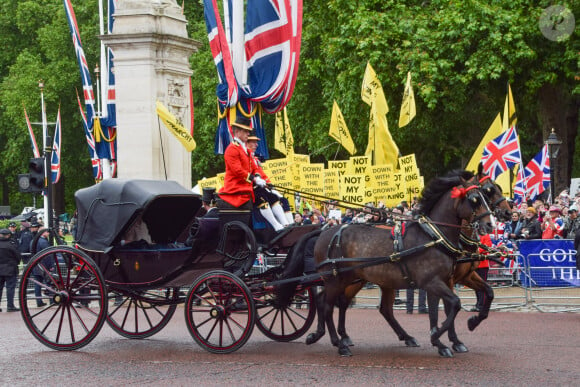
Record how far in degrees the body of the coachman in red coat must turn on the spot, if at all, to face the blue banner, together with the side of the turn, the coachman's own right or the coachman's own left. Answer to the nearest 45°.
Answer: approximately 45° to the coachman's own left

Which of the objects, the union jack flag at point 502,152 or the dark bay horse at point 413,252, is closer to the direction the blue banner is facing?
the dark bay horse

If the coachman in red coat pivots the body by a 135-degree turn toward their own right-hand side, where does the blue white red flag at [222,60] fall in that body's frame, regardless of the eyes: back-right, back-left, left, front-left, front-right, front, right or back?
back-right

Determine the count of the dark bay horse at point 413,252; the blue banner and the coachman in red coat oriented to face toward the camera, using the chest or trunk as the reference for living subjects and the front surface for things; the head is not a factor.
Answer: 1

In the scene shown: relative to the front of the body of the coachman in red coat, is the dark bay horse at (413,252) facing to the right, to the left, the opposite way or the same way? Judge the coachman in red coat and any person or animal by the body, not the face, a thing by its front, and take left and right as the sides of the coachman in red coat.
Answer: the same way

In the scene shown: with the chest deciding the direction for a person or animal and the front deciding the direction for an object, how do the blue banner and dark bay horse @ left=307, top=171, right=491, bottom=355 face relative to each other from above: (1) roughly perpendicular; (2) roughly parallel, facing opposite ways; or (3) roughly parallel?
roughly perpendicular

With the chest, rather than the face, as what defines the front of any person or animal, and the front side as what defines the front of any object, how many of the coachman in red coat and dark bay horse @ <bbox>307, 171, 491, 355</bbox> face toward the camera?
0

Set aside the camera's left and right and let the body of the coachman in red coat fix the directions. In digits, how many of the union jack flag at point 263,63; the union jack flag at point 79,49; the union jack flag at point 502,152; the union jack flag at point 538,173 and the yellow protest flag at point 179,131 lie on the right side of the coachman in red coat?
0

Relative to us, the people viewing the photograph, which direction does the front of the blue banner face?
facing the viewer

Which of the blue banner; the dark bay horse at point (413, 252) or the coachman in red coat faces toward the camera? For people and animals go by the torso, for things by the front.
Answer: the blue banner

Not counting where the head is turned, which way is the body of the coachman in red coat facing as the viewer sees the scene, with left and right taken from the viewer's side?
facing to the right of the viewer

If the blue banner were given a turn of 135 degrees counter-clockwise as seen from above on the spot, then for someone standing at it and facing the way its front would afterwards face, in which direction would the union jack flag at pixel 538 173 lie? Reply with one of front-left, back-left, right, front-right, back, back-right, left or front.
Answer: front-left

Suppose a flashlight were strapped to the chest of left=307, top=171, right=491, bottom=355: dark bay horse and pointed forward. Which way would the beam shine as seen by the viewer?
to the viewer's right

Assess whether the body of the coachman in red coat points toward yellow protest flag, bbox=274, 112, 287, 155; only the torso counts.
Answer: no

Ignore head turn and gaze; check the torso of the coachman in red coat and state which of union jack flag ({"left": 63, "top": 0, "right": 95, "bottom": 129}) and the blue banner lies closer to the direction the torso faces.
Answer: the blue banner

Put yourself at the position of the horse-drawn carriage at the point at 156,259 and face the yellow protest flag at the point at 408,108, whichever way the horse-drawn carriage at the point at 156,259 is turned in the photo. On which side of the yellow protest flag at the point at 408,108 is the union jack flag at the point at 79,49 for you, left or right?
left
